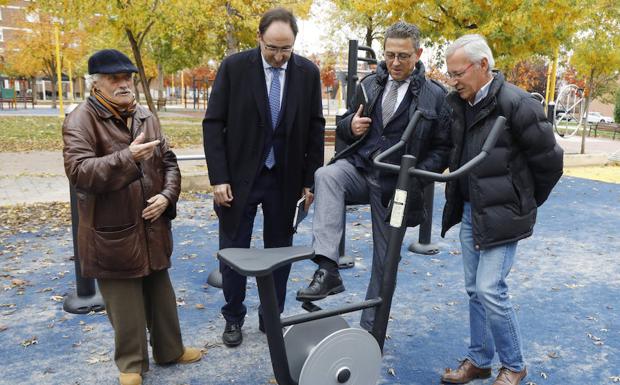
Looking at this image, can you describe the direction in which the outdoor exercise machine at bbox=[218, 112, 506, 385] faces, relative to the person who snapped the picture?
facing away from the viewer and to the right of the viewer

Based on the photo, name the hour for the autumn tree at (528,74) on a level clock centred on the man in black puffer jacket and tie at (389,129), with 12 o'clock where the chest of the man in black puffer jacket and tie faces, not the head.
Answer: The autumn tree is roughly at 5 o'clock from the man in black puffer jacket and tie.

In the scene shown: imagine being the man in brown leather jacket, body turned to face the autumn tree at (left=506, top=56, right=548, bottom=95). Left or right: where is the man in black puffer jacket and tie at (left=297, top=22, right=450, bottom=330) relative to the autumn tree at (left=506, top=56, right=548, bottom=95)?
right

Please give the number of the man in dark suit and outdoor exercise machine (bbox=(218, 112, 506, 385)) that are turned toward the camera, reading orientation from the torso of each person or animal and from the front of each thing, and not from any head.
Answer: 1

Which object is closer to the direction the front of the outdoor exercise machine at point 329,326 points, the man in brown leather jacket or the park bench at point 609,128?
the park bench

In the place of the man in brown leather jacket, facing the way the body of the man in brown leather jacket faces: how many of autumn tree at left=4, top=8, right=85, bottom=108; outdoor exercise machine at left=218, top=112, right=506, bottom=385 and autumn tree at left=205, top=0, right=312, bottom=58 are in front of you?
1

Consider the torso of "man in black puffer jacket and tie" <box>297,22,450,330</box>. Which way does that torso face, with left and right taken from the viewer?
facing the viewer and to the left of the viewer

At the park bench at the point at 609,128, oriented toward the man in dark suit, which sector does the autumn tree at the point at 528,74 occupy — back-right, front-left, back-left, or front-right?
back-right

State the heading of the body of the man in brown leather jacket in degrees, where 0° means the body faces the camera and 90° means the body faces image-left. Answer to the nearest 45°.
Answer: approximately 315°

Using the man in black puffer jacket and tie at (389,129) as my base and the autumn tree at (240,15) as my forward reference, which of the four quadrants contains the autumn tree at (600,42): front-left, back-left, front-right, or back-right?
front-right

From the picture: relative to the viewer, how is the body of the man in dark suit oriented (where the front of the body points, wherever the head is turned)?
toward the camera

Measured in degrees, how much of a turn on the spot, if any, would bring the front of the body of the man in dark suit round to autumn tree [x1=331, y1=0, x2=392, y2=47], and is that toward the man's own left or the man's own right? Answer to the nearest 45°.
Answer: approximately 180°

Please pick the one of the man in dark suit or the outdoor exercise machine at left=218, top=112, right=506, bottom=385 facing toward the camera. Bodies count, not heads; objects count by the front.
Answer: the man in dark suit

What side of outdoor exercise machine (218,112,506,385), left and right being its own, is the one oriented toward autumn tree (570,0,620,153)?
front

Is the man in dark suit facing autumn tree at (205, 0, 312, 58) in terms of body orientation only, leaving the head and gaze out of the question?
no

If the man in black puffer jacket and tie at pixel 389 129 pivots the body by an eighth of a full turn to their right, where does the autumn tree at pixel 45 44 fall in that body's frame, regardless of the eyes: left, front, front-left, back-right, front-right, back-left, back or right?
front-right

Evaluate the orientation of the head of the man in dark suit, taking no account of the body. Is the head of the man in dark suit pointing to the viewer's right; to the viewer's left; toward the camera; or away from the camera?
toward the camera
